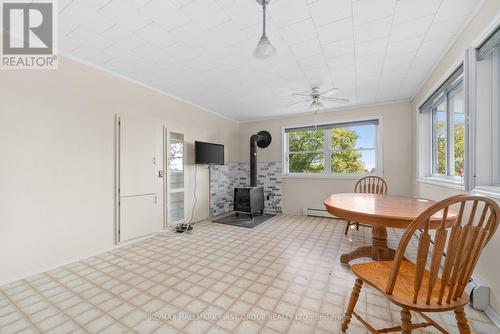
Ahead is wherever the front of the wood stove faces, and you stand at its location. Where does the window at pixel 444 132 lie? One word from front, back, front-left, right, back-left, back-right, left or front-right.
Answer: left

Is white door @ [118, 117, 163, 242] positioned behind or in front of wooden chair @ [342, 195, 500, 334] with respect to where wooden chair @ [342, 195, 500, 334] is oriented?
in front

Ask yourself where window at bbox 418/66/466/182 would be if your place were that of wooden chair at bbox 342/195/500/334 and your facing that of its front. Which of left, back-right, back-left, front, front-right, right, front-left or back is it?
front-right

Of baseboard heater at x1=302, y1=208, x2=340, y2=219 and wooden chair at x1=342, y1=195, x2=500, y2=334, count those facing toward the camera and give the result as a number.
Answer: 1

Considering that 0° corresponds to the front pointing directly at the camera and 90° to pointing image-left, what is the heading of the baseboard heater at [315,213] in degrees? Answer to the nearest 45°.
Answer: approximately 0°

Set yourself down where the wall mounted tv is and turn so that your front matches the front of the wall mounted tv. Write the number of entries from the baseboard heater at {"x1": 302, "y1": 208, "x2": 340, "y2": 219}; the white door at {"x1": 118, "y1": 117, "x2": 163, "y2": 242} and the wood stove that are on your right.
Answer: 1

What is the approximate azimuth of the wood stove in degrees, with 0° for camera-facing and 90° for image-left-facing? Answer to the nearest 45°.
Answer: approximately 45°

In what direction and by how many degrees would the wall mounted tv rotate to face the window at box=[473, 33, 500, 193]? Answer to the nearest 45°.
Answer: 0° — it already faces it

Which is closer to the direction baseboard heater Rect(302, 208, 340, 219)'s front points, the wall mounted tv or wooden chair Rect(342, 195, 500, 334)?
the wooden chair

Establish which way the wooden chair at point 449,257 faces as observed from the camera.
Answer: facing away from the viewer and to the left of the viewer
